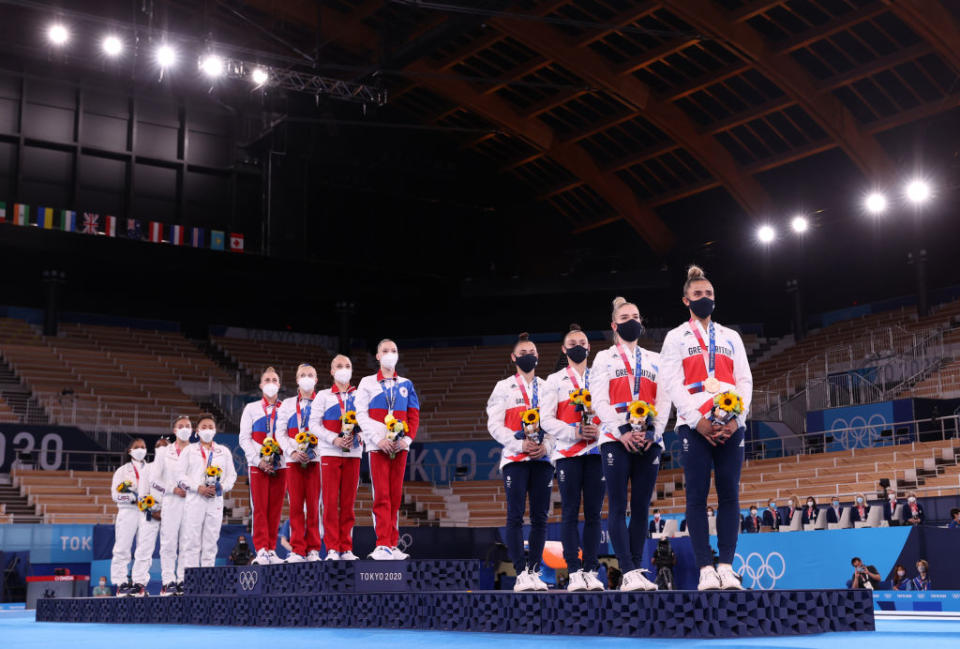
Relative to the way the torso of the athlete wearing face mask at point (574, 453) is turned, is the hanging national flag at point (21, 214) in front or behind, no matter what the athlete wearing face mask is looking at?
behind

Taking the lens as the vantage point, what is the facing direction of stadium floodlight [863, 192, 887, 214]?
facing the viewer

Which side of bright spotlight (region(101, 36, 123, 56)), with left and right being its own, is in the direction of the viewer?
front

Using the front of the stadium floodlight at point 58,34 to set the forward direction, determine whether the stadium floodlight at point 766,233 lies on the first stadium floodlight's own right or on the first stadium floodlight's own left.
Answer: on the first stadium floodlight's own left

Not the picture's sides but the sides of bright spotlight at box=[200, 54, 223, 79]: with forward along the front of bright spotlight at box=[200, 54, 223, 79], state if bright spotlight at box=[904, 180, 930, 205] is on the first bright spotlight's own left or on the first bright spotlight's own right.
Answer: on the first bright spotlight's own left

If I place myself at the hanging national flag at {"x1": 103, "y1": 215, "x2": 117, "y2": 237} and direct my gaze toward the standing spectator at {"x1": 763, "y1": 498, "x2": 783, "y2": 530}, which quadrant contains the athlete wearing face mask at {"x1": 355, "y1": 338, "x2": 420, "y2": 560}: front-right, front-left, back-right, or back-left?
front-right

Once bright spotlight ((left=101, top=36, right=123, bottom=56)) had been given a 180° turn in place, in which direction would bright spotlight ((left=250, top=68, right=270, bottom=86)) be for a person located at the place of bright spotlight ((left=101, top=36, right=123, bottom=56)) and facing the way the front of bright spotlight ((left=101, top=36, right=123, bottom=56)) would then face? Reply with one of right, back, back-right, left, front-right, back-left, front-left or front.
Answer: right

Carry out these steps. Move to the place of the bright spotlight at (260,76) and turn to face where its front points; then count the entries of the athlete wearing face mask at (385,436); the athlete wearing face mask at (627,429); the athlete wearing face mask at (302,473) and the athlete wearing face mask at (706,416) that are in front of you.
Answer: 4

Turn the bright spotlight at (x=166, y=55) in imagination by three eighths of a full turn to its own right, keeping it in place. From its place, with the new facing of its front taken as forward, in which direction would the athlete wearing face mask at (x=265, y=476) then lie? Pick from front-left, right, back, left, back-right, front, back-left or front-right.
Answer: back-left

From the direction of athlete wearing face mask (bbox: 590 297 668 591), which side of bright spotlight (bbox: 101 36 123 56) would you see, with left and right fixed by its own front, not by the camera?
front

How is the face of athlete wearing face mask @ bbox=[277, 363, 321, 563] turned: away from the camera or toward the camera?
toward the camera

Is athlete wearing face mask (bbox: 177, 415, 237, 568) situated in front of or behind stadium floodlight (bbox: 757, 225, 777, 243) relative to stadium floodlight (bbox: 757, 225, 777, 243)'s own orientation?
in front

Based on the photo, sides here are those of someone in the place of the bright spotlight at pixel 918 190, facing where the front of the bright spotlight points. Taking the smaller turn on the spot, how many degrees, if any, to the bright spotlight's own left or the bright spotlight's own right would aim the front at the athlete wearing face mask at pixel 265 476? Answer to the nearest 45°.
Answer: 0° — it already faces them

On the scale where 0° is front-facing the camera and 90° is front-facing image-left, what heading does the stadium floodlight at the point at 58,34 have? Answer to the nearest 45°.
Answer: approximately 0°

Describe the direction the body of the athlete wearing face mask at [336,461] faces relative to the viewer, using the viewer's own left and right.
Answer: facing the viewer and to the right of the viewer

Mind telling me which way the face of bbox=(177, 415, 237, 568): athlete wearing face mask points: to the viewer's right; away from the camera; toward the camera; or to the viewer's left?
toward the camera

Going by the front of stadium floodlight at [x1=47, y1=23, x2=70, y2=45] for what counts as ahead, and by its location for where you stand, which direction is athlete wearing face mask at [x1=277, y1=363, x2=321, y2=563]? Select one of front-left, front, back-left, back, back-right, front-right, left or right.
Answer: front
